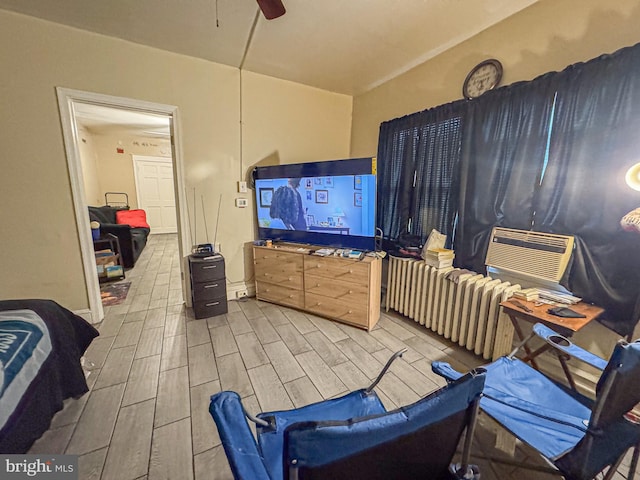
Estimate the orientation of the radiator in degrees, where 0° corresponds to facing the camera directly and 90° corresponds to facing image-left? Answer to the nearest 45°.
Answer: approximately 45°

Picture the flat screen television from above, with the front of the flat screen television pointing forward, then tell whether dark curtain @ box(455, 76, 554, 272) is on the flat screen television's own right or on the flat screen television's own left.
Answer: on the flat screen television's own left

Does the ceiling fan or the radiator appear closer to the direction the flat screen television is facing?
the ceiling fan

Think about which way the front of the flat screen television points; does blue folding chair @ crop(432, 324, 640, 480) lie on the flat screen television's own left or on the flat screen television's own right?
on the flat screen television's own left

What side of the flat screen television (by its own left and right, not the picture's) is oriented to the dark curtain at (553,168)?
left

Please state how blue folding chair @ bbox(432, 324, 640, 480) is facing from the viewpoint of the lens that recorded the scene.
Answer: facing away from the viewer and to the left of the viewer

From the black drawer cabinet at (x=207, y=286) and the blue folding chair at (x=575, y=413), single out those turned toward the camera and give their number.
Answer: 1

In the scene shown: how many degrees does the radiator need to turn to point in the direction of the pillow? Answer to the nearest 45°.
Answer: approximately 45° to its right

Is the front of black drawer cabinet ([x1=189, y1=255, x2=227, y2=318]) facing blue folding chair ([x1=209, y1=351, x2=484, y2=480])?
yes

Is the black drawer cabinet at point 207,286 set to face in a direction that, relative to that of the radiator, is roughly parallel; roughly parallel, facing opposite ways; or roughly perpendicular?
roughly perpendicular

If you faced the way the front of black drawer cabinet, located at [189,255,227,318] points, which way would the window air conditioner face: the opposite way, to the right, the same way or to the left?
to the right
